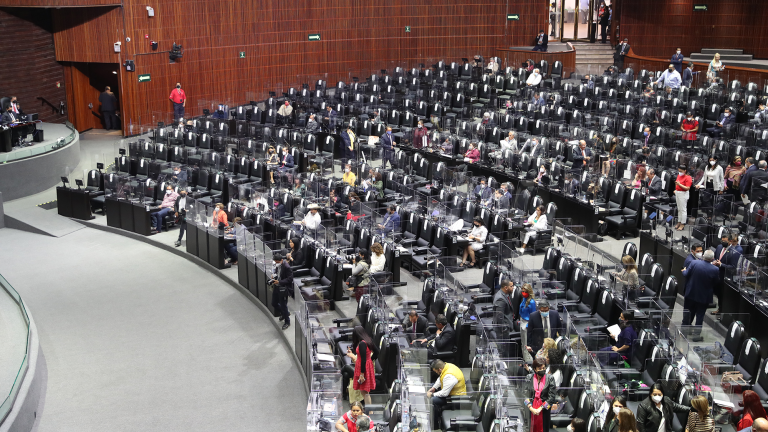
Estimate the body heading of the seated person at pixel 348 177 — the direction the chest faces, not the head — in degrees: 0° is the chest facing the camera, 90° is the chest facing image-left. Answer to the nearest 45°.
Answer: approximately 45°

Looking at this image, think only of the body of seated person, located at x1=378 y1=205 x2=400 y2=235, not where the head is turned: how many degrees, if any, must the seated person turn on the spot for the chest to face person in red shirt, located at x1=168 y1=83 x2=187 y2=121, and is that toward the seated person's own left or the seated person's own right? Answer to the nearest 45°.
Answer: approximately 45° to the seated person's own right

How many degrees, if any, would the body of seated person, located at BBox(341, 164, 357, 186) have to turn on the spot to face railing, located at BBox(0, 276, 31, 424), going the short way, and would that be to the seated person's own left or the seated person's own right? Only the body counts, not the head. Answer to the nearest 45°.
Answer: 0° — they already face it

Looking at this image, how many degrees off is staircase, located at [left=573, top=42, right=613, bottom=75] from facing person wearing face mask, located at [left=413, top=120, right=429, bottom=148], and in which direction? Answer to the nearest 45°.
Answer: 0° — it already faces them

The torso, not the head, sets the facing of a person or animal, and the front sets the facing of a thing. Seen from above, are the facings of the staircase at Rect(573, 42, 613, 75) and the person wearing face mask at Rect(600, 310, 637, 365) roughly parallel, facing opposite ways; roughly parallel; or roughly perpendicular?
roughly perpendicular

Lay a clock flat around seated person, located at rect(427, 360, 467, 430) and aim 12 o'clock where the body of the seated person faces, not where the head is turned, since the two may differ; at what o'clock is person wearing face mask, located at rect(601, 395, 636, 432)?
The person wearing face mask is roughly at 7 o'clock from the seated person.

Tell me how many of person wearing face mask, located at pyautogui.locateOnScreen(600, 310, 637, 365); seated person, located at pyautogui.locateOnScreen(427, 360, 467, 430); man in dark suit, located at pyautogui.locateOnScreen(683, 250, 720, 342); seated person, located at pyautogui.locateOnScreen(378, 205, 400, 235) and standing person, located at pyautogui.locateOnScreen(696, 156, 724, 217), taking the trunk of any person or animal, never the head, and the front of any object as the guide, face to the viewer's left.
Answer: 3

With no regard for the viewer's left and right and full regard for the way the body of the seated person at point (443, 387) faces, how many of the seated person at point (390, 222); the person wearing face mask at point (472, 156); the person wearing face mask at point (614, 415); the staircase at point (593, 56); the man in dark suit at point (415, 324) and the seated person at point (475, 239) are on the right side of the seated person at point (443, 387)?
5

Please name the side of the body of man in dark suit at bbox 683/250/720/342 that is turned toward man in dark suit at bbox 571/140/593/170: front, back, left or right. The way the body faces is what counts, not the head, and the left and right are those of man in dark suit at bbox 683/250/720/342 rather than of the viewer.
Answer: front

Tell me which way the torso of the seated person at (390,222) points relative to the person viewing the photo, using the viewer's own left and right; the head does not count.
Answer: facing to the left of the viewer

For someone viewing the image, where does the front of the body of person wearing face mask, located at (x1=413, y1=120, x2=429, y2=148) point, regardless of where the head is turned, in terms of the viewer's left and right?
facing the viewer and to the left of the viewer

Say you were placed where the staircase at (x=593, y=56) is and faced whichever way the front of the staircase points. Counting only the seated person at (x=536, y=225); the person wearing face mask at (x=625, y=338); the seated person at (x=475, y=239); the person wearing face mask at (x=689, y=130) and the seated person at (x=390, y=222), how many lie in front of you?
5

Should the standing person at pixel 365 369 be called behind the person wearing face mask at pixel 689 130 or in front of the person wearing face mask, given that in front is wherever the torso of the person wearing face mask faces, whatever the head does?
in front

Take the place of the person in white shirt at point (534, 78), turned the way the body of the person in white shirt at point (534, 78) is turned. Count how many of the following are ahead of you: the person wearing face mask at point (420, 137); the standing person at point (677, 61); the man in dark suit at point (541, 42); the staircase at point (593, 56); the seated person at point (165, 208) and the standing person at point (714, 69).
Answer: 2

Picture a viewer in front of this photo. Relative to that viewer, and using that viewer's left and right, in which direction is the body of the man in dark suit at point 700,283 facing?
facing away from the viewer
